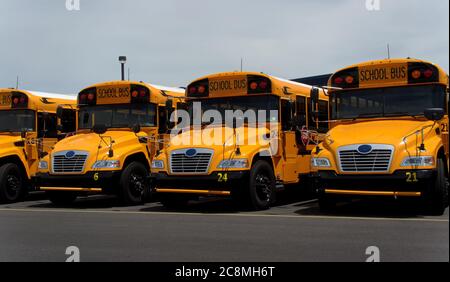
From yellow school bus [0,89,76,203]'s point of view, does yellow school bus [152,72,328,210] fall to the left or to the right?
on its left

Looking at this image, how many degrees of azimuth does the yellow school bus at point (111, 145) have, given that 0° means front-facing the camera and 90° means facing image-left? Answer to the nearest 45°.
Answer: approximately 45°

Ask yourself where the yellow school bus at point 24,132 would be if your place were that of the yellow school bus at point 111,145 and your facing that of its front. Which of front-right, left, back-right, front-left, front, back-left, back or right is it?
right

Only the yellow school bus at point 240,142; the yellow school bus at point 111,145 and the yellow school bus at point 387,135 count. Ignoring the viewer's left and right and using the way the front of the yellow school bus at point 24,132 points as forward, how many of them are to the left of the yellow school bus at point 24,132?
3

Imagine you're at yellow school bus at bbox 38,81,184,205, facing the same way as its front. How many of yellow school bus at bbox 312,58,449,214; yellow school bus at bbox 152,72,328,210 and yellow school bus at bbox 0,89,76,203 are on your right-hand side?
1

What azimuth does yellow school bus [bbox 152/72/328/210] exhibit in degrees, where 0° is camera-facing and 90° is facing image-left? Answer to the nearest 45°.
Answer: approximately 45°

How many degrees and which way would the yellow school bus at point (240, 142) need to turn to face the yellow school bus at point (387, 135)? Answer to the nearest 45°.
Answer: approximately 90° to its left

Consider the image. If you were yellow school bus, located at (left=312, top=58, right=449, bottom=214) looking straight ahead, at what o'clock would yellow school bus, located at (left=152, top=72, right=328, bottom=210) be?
yellow school bus, located at (left=152, top=72, right=328, bottom=210) is roughly at 2 o'clock from yellow school bus, located at (left=312, top=58, right=449, bottom=214).

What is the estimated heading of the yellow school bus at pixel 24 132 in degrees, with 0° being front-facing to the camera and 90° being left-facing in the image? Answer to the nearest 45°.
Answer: approximately 45°

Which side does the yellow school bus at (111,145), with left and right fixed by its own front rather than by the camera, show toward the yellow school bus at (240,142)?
left

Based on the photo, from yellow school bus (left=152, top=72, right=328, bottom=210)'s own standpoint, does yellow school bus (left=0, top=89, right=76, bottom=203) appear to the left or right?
on its right

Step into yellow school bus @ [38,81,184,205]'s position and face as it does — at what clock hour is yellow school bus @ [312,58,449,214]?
yellow school bus @ [312,58,449,214] is roughly at 9 o'clock from yellow school bus @ [38,81,184,205].

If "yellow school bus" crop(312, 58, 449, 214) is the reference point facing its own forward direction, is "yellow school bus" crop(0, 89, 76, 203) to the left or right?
on its right

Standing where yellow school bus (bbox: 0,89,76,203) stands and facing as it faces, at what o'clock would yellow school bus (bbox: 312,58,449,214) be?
yellow school bus (bbox: 312,58,449,214) is roughly at 9 o'clock from yellow school bus (bbox: 0,89,76,203).

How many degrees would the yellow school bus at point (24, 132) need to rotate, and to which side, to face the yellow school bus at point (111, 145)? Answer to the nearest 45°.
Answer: approximately 90° to its left
